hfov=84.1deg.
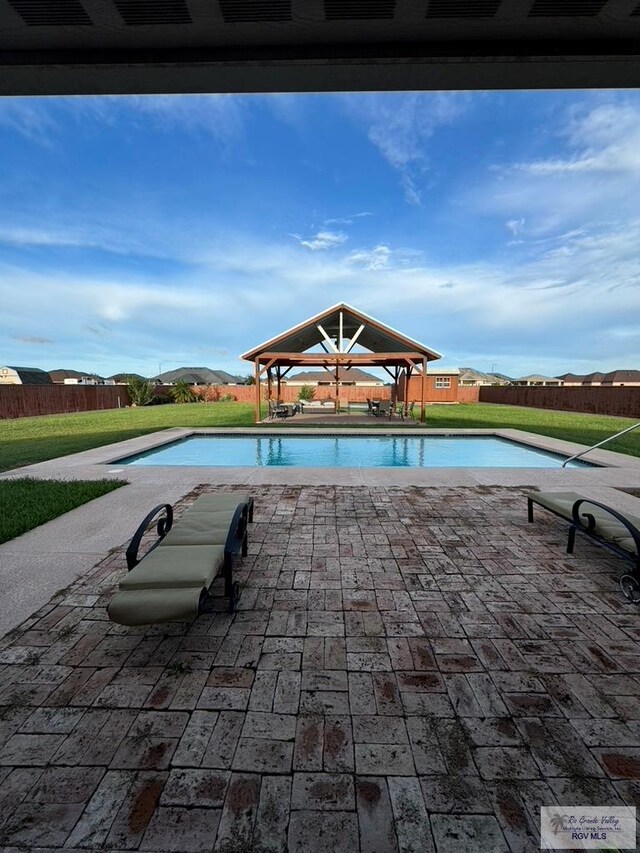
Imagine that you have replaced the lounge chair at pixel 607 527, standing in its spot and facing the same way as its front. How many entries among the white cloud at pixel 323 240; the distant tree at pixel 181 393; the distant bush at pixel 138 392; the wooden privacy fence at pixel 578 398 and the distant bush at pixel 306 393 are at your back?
0

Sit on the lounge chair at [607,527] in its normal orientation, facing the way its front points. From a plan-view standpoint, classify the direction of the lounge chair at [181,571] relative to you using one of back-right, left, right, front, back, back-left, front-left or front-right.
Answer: left

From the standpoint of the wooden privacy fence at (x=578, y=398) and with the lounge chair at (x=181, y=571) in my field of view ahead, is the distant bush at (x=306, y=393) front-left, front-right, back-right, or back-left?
front-right

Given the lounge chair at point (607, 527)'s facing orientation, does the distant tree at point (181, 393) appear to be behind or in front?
in front

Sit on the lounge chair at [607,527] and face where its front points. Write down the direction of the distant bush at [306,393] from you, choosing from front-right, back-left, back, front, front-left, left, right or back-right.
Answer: front

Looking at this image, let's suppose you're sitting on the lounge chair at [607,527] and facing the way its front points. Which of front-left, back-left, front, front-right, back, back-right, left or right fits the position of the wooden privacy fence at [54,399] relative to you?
front-left

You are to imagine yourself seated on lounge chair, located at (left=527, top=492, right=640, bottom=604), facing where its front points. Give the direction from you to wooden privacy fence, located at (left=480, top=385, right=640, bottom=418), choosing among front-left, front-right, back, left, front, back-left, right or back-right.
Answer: front-right

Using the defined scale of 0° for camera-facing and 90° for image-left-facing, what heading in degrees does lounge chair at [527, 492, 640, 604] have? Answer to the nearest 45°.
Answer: approximately 135°

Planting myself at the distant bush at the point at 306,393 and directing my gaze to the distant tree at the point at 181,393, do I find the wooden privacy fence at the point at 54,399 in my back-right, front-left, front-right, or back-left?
front-left

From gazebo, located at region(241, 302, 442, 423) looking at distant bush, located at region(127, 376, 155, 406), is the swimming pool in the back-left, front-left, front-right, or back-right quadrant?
back-left

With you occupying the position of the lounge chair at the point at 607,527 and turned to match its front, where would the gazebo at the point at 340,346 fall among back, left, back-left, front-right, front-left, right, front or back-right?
front

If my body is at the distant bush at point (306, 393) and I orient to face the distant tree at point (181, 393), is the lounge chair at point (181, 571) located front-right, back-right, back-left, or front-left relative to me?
back-left
